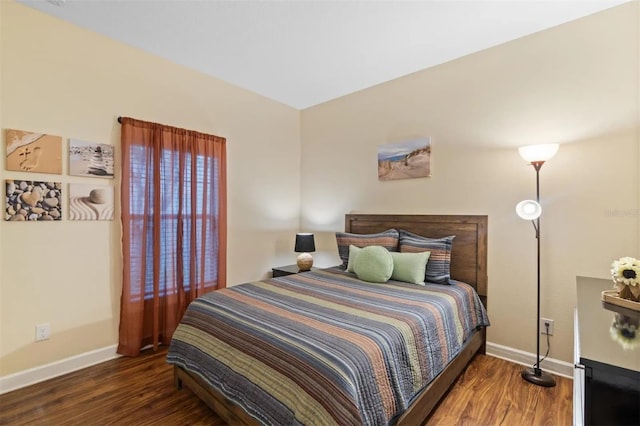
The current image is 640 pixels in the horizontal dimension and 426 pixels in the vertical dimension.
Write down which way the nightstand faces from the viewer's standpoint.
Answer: facing the viewer and to the left of the viewer

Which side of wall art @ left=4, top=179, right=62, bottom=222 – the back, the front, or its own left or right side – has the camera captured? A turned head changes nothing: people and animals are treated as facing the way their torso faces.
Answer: front

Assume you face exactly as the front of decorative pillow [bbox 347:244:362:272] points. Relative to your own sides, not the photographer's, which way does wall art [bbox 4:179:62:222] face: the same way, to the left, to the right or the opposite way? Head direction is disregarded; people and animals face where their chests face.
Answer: to the left

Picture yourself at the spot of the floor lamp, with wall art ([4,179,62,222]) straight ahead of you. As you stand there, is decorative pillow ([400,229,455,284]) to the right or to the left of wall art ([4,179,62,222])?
right

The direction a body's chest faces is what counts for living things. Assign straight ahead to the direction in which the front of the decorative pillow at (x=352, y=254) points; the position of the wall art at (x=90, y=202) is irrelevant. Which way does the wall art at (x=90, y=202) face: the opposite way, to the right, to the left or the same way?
to the left

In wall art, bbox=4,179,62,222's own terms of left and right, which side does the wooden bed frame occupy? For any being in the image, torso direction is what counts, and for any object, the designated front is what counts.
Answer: on its left

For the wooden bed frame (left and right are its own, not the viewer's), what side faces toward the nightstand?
right

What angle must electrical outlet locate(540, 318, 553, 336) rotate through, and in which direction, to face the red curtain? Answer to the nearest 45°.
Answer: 0° — it already faces it

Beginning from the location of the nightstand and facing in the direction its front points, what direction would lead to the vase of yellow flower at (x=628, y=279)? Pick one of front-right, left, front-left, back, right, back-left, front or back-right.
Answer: left

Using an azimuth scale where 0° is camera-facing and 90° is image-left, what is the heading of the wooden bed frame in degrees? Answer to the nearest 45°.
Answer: approximately 45°

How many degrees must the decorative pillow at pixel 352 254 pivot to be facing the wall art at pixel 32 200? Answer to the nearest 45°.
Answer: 0° — it already faces it

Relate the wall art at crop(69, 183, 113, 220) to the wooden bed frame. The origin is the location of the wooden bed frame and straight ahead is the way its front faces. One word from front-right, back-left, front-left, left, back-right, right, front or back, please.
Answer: front-right
